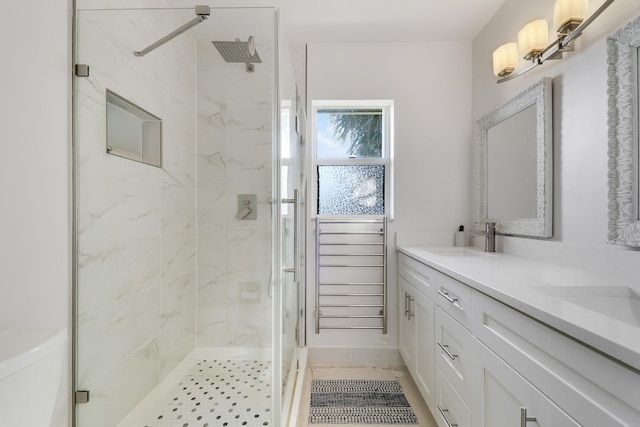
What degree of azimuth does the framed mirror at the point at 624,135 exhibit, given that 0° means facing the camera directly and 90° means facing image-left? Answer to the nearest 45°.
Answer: approximately 45°

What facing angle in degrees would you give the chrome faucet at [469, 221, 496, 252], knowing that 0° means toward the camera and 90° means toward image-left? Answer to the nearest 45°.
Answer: approximately 90°

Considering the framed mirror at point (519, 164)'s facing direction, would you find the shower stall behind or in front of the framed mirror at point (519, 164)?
in front

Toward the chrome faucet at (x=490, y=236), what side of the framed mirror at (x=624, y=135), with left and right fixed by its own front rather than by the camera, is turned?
right

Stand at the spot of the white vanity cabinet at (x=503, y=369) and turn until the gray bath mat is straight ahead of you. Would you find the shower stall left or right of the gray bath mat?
left

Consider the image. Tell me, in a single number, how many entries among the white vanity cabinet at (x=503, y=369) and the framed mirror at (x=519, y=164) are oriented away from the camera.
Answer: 0

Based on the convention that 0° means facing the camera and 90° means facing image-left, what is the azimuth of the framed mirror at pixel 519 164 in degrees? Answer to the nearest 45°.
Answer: approximately 45°

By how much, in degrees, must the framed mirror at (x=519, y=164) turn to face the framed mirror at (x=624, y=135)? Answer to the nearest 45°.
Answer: approximately 90° to its left

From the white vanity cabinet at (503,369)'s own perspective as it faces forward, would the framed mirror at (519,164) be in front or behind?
behind

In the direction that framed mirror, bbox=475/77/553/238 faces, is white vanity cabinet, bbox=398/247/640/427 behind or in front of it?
in front

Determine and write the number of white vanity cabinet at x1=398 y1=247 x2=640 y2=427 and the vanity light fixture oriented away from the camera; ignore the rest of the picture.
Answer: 0

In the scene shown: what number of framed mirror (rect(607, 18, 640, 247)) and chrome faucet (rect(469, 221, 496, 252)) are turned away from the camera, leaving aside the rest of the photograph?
0
